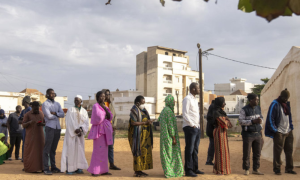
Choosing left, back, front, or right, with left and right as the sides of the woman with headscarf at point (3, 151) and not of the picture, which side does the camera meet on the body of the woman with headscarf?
right

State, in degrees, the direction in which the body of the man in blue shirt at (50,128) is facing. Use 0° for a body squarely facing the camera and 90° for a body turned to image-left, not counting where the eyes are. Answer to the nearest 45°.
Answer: approximately 315°

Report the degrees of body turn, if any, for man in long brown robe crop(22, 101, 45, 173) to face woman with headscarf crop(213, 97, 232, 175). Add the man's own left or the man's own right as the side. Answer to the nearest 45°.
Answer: approximately 90° to the first woman's own left

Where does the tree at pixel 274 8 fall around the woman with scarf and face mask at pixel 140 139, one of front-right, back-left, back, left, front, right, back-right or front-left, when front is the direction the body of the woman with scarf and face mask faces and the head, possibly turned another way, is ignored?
front-right

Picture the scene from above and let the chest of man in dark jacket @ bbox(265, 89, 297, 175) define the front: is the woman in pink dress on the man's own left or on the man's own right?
on the man's own right
